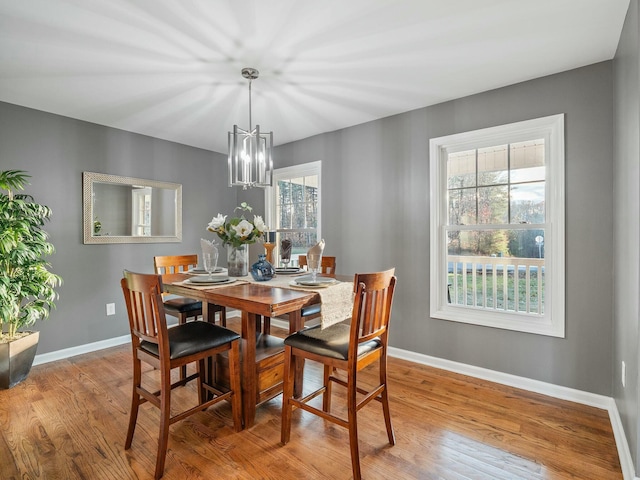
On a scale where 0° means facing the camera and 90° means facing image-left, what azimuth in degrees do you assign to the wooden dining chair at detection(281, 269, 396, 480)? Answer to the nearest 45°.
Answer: approximately 135°

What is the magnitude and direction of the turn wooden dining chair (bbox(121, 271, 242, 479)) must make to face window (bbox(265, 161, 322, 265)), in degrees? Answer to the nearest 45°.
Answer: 0° — it already faces it

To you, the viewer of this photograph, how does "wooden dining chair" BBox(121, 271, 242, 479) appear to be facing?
facing away from the viewer and to the right of the viewer

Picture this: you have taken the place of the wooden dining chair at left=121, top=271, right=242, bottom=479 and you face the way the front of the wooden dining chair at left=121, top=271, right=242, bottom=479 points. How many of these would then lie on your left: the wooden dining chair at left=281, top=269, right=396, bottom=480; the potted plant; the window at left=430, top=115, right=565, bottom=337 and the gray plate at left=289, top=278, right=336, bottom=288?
1

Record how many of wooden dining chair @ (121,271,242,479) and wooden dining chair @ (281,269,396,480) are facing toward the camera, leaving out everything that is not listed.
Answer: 0

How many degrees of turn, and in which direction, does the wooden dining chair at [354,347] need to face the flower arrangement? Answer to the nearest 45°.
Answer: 0° — it already faces it

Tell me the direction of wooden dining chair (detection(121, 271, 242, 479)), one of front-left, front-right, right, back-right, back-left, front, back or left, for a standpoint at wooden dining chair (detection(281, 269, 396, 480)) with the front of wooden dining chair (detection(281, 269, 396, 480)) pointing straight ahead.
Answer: front-left

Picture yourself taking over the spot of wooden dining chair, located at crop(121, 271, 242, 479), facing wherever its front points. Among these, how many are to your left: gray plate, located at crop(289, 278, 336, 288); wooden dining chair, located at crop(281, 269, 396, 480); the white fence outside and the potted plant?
1

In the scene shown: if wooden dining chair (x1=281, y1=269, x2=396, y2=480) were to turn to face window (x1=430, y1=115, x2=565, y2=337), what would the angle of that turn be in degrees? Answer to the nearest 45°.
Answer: approximately 90° to its right

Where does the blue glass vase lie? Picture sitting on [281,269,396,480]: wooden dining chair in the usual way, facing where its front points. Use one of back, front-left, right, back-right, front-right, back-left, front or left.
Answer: front

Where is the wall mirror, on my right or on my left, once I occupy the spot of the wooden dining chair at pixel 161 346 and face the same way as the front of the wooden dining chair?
on my left

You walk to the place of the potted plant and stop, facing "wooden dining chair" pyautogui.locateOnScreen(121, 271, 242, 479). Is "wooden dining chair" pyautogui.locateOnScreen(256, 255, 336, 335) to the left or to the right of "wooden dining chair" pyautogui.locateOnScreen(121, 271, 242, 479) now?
left

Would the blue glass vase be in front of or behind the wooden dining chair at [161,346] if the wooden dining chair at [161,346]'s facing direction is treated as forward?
in front

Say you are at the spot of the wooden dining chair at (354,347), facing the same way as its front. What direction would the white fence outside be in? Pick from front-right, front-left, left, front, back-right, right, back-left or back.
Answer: right

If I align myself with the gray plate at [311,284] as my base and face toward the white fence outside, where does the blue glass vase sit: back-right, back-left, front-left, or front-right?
back-left
